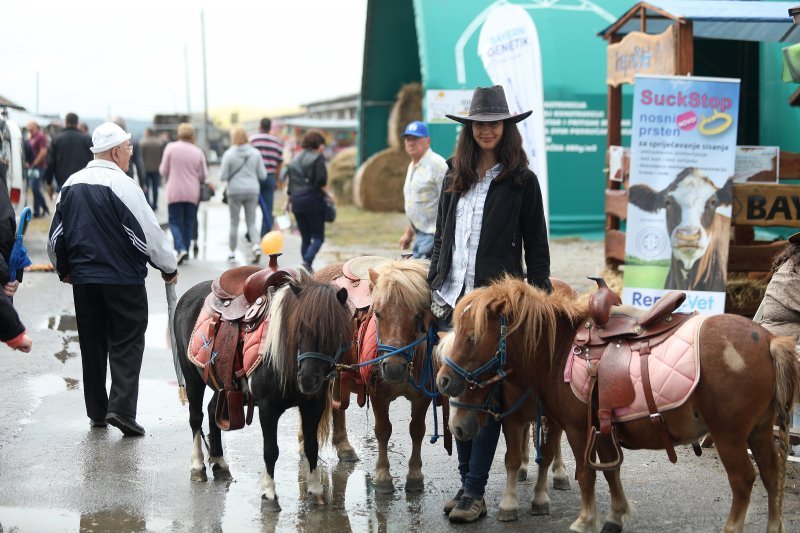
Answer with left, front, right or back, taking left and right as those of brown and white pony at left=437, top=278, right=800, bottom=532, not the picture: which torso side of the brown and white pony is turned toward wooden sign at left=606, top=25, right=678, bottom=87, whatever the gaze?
right

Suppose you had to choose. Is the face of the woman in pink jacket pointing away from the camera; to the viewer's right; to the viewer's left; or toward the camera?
away from the camera

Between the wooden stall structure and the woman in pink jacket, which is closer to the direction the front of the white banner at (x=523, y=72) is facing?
the wooden stall structure

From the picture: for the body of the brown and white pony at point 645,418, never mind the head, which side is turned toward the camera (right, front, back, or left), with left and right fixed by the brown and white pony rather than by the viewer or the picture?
left

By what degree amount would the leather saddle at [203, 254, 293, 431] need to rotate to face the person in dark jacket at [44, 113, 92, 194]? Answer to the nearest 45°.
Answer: approximately 135° to its left

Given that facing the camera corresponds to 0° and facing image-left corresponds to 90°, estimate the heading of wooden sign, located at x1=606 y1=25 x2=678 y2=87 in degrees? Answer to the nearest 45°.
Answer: approximately 45°

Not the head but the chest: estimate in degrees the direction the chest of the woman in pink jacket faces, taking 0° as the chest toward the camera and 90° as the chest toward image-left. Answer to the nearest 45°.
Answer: approximately 180°

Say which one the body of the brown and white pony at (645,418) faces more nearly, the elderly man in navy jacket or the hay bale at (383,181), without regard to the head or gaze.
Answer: the elderly man in navy jacket

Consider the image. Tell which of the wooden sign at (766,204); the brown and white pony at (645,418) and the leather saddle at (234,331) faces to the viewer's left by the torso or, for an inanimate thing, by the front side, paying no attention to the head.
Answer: the brown and white pony

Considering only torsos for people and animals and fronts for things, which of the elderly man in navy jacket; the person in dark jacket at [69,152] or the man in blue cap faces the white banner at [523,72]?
the elderly man in navy jacket

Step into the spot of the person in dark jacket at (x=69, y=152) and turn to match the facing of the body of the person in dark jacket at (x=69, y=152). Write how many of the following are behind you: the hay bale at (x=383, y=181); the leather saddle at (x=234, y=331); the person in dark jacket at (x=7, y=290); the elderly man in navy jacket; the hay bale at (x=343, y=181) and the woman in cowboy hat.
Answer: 4

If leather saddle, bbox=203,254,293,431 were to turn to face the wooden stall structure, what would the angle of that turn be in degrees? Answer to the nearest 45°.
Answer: approximately 90° to its left

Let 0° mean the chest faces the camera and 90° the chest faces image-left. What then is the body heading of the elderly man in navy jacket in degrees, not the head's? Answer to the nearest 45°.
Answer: approximately 225°

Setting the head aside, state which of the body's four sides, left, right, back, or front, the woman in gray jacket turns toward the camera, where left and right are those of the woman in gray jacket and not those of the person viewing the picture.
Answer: back
